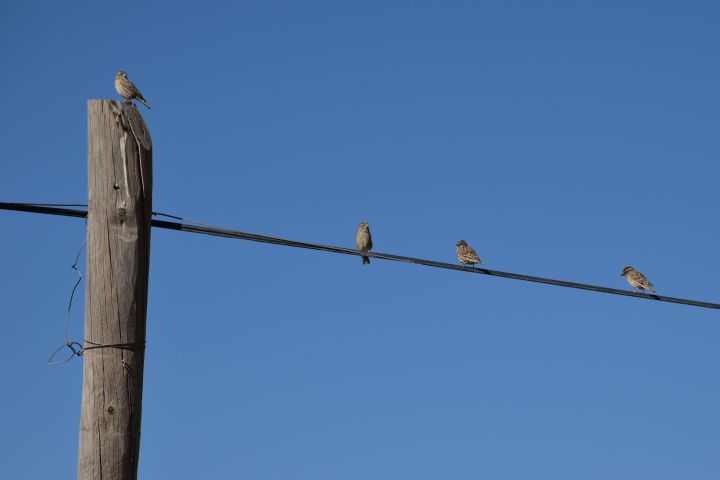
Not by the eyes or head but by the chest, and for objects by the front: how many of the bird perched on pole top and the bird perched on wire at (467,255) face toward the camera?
0

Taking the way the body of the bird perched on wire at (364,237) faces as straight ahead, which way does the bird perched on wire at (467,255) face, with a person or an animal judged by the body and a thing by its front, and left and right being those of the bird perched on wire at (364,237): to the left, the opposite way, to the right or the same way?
to the right

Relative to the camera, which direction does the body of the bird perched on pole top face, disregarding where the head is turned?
to the viewer's left

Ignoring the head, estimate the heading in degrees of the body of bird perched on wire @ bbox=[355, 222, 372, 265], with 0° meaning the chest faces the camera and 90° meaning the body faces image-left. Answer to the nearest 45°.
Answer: approximately 0°

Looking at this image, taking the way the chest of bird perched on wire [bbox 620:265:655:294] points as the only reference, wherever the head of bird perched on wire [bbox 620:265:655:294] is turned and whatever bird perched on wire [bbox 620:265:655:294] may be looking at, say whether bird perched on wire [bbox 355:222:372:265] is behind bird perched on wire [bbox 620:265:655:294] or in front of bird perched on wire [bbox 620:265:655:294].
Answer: in front

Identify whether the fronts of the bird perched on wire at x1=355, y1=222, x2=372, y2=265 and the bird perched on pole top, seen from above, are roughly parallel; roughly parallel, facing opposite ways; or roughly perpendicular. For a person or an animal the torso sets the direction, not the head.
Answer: roughly perpendicular

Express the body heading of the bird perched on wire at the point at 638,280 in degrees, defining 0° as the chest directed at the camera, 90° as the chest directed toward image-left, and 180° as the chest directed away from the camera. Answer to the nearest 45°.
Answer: approximately 90°

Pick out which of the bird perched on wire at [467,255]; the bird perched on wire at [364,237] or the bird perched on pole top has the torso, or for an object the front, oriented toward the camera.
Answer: the bird perched on wire at [364,237]

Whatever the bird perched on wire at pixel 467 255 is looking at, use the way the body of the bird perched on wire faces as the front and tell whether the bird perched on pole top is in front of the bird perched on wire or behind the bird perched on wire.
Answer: in front
